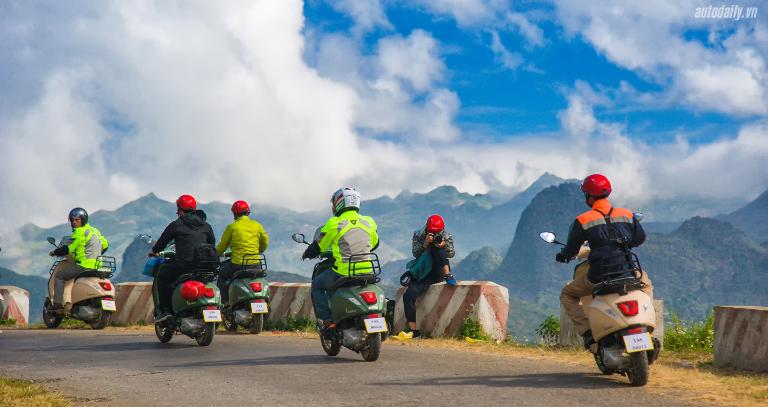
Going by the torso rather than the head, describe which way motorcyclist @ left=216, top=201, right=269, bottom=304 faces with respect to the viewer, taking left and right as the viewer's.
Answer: facing away from the viewer and to the left of the viewer

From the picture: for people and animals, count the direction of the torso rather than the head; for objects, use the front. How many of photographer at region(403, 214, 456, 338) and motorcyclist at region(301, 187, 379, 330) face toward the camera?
1

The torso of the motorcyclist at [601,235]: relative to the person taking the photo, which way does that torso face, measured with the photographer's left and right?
facing away from the viewer and to the left of the viewer

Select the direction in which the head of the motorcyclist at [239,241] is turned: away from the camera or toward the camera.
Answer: away from the camera

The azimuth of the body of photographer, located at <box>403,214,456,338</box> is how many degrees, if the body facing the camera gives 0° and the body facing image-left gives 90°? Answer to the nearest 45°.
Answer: approximately 0°

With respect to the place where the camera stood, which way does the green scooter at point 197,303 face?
facing away from the viewer and to the left of the viewer

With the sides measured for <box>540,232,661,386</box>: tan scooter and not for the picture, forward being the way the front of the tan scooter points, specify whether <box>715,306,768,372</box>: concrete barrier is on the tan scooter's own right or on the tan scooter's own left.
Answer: on the tan scooter's own right
